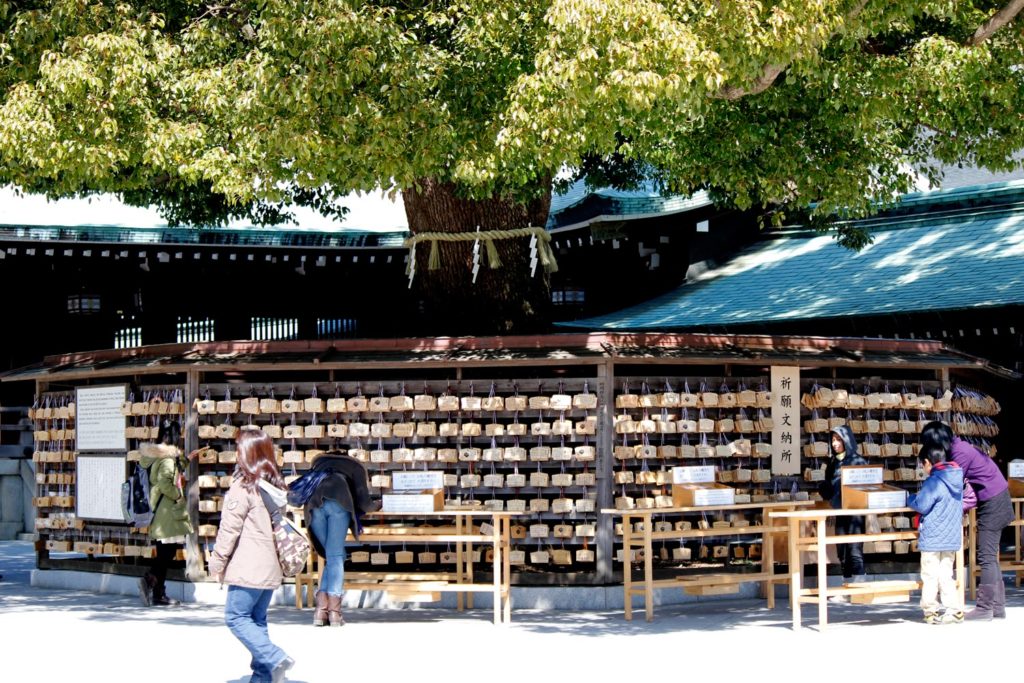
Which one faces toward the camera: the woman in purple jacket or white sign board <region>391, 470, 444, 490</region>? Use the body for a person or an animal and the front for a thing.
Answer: the white sign board

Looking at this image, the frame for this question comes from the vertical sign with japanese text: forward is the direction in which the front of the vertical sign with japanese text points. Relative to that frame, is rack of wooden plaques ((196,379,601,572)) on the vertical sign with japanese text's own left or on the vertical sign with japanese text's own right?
on the vertical sign with japanese text's own right

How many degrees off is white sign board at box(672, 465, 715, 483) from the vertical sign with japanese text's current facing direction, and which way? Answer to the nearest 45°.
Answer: approximately 45° to its right

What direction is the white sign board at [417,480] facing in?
toward the camera

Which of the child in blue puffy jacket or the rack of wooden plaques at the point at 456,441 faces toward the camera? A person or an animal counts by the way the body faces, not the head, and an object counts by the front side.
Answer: the rack of wooden plaques

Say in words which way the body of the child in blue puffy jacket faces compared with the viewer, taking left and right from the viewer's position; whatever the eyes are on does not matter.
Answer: facing away from the viewer and to the left of the viewer

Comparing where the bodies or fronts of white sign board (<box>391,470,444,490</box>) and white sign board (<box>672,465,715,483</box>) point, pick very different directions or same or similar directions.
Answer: same or similar directions

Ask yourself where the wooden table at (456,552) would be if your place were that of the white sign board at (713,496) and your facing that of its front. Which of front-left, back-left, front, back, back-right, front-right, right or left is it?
right

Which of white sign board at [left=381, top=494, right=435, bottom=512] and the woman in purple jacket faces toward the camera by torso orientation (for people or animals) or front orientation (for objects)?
the white sign board

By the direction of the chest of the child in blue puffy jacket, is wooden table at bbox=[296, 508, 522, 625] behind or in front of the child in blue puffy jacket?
in front

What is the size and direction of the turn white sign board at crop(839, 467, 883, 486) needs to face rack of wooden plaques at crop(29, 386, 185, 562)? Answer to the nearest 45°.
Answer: approximately 90° to its right

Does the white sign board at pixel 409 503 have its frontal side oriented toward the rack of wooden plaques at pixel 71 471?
no

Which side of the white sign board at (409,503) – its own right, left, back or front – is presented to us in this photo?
front

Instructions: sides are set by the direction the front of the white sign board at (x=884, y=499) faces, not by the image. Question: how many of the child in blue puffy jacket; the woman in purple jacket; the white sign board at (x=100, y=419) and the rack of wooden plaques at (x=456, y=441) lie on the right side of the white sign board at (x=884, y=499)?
2

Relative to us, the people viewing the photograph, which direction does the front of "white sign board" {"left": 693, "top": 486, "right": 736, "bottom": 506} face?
facing the viewer

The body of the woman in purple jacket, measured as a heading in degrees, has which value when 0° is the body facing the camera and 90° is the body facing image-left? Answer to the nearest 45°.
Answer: approximately 90°

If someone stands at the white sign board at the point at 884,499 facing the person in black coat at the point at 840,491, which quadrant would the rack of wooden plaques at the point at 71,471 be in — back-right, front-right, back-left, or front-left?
front-left

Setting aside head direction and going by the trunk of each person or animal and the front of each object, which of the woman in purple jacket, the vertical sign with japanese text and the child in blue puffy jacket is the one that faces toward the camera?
the vertical sign with japanese text

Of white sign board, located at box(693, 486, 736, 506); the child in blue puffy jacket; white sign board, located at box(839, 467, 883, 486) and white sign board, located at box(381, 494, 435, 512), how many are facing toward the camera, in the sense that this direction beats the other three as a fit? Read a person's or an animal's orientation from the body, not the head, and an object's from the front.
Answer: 3

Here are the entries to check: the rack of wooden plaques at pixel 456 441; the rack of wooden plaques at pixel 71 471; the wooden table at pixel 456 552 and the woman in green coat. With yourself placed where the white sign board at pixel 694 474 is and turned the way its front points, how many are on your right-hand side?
4

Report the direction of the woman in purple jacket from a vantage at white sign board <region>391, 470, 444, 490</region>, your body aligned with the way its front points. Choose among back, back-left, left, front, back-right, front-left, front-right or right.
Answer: left
